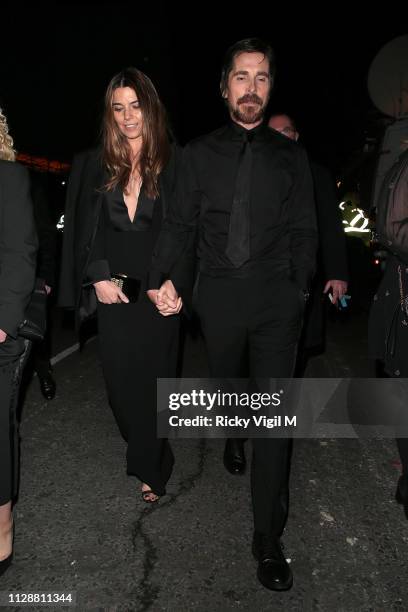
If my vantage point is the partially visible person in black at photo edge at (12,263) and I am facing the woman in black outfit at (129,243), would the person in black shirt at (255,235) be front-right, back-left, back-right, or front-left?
front-right

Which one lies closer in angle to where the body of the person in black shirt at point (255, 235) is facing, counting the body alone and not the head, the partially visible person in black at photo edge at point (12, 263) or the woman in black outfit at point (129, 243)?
the partially visible person in black at photo edge

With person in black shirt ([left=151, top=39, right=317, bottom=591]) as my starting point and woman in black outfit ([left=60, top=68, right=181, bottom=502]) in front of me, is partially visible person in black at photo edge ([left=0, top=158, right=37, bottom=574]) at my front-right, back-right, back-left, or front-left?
front-left

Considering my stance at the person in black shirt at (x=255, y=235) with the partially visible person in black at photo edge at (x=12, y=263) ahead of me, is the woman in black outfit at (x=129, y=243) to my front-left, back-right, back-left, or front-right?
front-right

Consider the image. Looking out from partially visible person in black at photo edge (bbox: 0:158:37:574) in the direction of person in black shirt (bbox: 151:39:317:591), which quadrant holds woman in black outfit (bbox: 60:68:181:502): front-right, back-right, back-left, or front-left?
front-left

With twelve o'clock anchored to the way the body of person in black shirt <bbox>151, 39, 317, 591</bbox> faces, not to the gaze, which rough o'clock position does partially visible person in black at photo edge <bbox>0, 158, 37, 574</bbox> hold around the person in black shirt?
The partially visible person in black at photo edge is roughly at 2 o'clock from the person in black shirt.

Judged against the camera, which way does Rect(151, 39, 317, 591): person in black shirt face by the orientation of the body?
toward the camera

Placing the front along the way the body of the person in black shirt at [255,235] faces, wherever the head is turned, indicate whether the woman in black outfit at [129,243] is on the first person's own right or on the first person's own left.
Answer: on the first person's own right

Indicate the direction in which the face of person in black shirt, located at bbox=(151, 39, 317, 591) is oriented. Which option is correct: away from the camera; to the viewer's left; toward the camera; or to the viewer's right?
toward the camera
